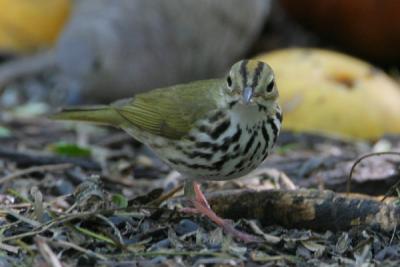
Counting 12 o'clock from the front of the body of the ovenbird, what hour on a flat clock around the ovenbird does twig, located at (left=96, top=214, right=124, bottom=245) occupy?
The twig is roughly at 4 o'clock from the ovenbird.

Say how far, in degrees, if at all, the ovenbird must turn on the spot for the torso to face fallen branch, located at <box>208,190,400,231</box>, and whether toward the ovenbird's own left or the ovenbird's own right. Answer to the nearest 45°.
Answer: approximately 45° to the ovenbird's own left

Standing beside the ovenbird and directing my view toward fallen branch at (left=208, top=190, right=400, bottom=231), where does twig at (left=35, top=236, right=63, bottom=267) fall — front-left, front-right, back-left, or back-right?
back-right

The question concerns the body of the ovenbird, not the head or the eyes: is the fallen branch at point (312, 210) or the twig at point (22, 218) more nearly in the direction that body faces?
the fallen branch

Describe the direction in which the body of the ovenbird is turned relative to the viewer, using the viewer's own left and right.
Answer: facing the viewer and to the right of the viewer

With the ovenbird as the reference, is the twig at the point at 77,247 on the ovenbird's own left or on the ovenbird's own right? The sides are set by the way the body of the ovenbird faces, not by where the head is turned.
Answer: on the ovenbird's own right

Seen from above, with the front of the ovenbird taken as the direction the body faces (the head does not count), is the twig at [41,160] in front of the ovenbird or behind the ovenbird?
behind

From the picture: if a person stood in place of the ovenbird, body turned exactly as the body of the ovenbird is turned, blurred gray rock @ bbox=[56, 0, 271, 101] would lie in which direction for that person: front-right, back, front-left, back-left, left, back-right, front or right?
back-left

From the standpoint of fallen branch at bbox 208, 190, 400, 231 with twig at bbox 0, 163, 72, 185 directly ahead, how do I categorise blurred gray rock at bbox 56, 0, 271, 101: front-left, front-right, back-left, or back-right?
front-right

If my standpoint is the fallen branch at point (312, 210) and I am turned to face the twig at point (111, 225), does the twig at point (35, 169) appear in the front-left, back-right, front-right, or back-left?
front-right

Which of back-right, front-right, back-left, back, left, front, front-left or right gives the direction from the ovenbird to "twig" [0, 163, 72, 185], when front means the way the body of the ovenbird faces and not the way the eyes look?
back
